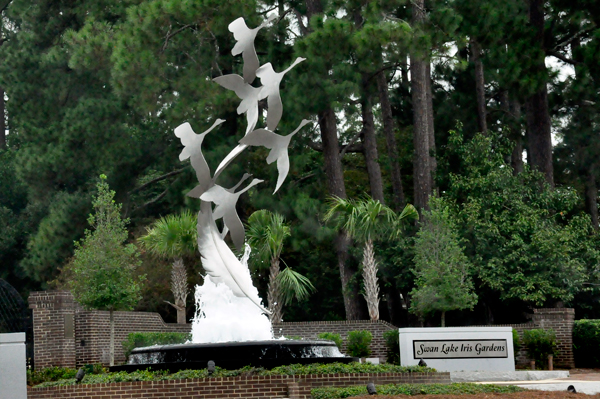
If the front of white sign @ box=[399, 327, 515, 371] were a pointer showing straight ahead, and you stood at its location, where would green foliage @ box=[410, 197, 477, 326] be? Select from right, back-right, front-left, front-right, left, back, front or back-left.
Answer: back

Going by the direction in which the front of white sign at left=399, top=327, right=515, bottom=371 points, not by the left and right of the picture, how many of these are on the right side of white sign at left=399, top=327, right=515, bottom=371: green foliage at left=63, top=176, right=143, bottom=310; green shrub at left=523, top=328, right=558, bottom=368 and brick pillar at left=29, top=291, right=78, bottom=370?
2

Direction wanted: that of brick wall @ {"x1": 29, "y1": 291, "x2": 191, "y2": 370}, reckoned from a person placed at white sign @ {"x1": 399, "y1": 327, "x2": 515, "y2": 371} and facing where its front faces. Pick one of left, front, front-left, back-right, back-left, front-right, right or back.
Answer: right

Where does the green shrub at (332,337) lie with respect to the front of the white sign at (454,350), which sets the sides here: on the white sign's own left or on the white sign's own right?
on the white sign's own right

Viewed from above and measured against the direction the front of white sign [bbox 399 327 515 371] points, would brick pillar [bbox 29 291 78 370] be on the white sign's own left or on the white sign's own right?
on the white sign's own right

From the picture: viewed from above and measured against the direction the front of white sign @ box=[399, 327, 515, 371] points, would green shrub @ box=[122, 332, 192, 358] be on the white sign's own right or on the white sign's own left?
on the white sign's own right

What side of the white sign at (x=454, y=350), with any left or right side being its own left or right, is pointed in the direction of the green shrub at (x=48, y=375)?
right

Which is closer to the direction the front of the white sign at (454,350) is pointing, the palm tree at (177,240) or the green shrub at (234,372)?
the green shrub

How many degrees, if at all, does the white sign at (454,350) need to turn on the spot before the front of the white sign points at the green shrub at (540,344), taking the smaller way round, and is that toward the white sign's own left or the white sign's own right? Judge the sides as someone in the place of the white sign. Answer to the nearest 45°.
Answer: approximately 135° to the white sign's own left

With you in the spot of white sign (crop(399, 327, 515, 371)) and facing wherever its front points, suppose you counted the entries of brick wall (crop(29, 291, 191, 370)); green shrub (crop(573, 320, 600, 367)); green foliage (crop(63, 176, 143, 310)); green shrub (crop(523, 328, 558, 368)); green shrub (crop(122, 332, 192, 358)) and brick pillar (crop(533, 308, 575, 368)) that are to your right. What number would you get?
3

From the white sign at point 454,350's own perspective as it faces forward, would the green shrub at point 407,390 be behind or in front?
in front

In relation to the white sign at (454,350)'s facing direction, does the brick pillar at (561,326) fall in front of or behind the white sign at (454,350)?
behind

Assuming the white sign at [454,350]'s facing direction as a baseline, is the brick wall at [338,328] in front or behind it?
behind

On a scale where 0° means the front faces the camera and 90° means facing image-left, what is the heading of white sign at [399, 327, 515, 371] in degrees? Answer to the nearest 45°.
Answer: approximately 0°
